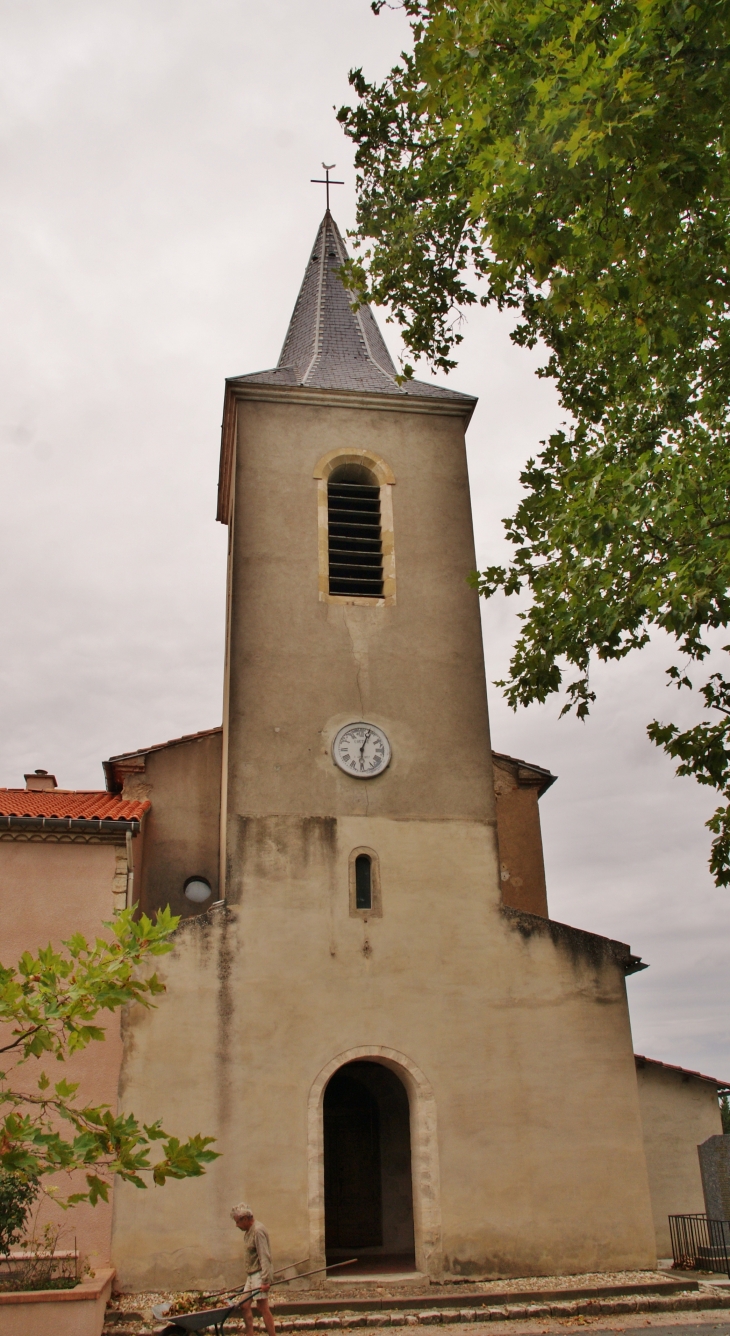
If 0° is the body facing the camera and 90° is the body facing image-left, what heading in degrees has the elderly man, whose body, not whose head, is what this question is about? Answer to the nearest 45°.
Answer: approximately 90°

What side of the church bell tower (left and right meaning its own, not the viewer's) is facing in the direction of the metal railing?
left

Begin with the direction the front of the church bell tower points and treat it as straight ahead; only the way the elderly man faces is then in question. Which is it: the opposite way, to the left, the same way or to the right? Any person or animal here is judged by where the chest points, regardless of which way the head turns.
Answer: to the right

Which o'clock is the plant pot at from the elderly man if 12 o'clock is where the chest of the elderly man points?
The plant pot is roughly at 1 o'clock from the elderly man.

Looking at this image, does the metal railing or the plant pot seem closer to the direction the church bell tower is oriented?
the plant pot

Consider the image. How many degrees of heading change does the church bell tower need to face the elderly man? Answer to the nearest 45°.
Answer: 0° — it already faces them

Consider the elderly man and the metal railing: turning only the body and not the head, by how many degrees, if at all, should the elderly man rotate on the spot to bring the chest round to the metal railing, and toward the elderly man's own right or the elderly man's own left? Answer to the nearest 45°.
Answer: approximately 135° to the elderly man's own right

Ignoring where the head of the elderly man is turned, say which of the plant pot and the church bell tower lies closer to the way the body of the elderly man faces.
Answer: the plant pot

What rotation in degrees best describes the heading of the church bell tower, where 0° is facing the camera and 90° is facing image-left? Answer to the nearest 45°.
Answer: approximately 0°

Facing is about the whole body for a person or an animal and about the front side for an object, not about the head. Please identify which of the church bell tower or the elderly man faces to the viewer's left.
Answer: the elderly man

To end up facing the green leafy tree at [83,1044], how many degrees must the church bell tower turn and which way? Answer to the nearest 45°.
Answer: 0° — it already faces it

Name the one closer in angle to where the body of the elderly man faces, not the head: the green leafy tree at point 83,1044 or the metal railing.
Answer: the green leafy tree

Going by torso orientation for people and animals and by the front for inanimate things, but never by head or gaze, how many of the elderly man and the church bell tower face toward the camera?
1
